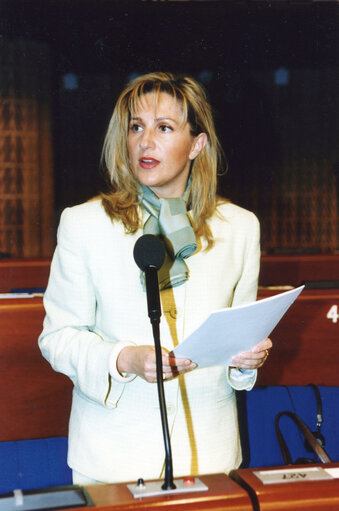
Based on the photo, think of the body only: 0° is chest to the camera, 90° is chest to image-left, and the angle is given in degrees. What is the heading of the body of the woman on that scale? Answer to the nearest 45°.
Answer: approximately 0°
